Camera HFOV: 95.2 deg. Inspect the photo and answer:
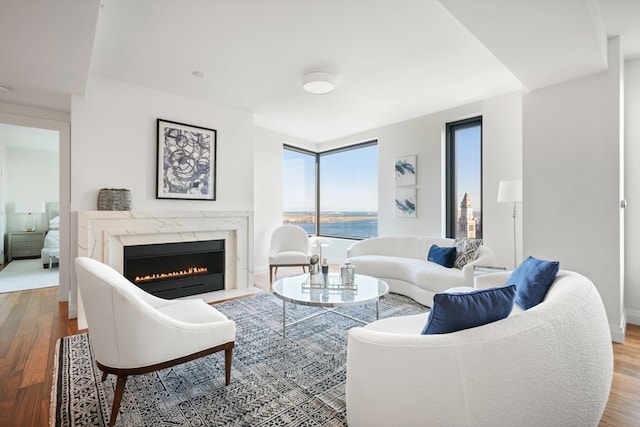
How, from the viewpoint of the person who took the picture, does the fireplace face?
facing the viewer and to the right of the viewer

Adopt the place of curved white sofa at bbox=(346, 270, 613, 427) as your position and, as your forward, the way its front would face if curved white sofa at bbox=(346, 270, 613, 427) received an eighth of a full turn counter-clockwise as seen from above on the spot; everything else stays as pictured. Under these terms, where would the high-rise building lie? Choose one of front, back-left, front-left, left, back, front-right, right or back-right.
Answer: right

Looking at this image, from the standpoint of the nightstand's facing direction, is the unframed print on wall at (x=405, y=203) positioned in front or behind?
in front

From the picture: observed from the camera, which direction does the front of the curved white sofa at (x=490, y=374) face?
facing away from the viewer and to the left of the viewer

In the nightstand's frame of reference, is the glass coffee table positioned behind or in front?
in front

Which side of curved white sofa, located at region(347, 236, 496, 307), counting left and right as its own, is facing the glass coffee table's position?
front

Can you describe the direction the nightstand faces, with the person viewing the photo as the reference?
facing the viewer

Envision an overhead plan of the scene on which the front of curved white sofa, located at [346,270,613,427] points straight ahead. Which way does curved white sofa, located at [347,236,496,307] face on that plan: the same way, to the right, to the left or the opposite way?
to the left

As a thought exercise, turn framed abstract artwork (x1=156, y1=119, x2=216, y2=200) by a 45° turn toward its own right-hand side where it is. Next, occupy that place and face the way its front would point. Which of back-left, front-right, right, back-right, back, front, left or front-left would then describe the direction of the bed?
back-right

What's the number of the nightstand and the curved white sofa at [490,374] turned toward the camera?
1
